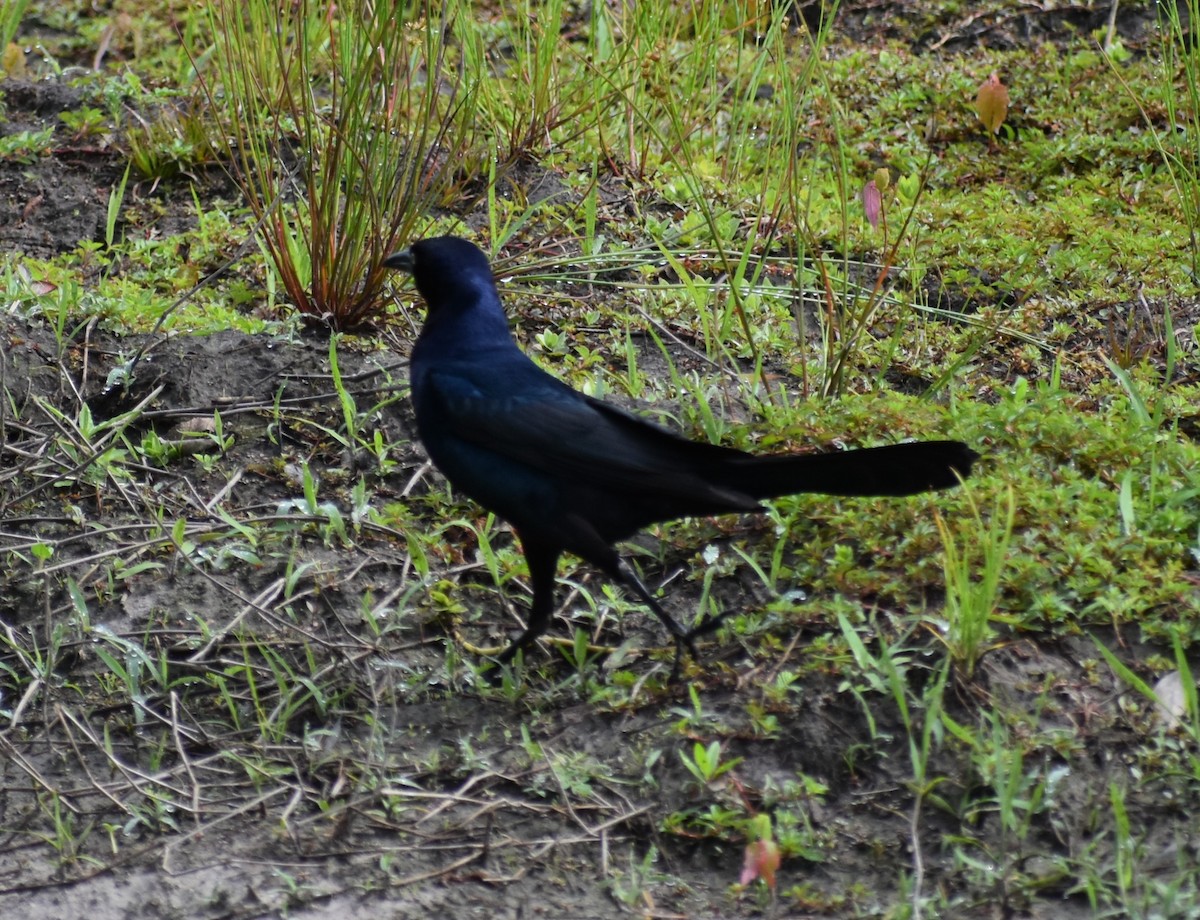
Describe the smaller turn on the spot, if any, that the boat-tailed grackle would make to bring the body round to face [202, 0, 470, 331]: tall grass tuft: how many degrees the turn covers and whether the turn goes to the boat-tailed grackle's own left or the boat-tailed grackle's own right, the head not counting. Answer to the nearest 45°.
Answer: approximately 45° to the boat-tailed grackle's own right

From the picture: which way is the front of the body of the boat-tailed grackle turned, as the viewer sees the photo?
to the viewer's left
